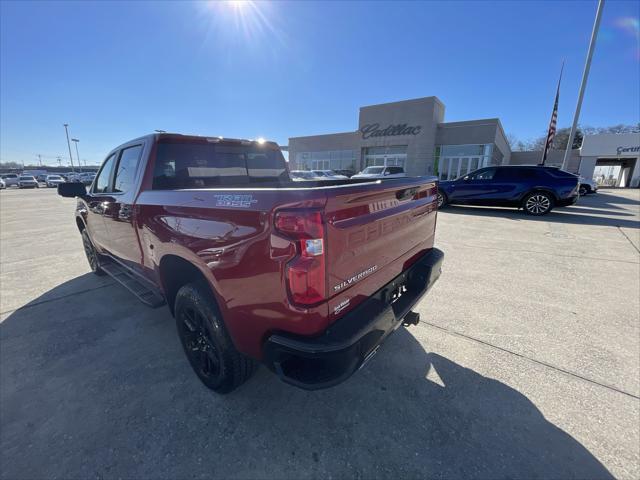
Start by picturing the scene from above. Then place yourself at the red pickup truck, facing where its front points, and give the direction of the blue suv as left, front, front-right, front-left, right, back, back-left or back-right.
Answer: right

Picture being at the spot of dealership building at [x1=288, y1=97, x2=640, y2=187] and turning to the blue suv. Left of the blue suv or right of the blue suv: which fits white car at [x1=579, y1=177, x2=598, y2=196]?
left

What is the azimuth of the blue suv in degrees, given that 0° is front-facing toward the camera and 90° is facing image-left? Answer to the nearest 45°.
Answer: approximately 90°

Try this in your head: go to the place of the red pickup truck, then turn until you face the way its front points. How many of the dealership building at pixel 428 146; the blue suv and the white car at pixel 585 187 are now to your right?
3

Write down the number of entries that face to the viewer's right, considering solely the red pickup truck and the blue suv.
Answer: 0

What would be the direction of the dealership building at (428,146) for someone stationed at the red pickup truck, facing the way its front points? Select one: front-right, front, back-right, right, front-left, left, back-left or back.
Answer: right

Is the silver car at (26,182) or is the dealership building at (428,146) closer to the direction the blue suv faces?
the silver car

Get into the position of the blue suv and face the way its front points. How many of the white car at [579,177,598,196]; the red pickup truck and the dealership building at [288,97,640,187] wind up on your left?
1

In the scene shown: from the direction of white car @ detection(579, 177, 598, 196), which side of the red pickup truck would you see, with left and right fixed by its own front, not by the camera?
right

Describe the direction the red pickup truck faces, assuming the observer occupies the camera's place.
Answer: facing away from the viewer and to the left of the viewer

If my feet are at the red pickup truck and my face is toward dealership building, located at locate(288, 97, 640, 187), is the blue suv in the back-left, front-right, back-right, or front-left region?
front-right
